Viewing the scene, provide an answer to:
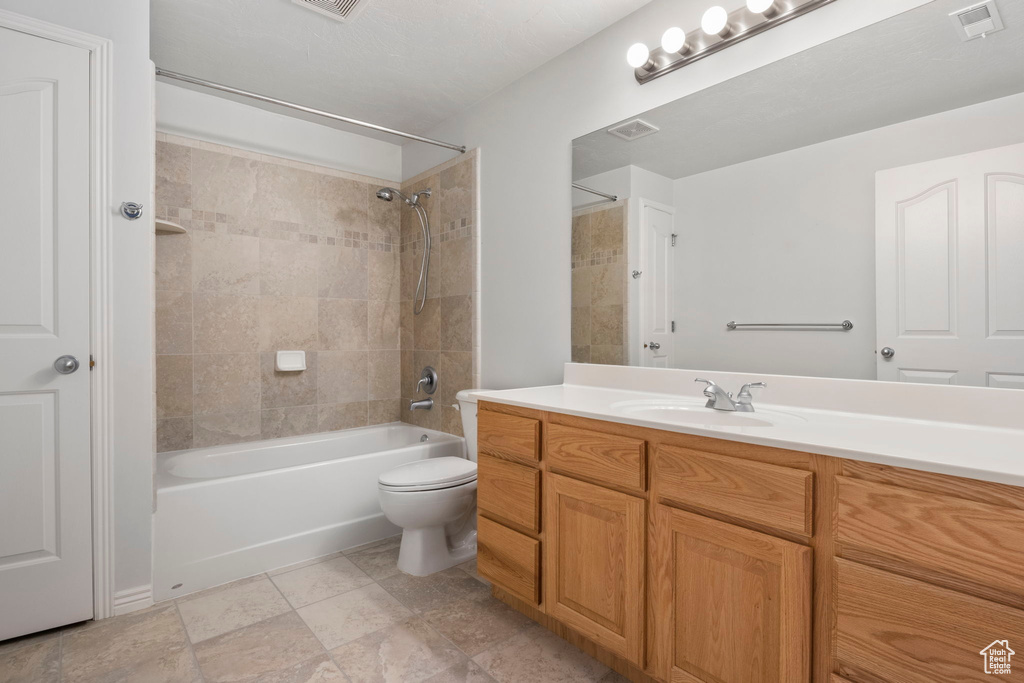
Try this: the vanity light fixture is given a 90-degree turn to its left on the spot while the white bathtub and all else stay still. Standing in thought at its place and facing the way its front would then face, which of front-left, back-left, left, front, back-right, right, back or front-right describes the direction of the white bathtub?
back-right

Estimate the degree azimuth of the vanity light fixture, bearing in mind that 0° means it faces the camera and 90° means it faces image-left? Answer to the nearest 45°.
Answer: approximately 45°

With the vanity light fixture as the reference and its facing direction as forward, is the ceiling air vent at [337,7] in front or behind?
in front

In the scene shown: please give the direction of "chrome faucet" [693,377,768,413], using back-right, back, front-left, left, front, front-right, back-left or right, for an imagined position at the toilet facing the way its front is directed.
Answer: left

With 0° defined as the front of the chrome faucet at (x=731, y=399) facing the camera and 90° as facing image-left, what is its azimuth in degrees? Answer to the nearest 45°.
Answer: approximately 45°

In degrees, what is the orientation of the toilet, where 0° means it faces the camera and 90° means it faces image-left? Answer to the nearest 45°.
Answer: approximately 45°

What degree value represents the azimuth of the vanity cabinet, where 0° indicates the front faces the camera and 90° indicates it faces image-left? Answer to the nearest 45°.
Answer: approximately 45°
